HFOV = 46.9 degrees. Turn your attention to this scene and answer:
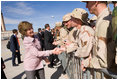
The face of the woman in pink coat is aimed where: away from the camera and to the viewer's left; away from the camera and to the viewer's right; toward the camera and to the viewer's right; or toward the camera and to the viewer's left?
toward the camera and to the viewer's right

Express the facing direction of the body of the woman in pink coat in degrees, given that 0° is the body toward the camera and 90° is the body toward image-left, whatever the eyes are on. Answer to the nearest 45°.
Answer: approximately 270°
